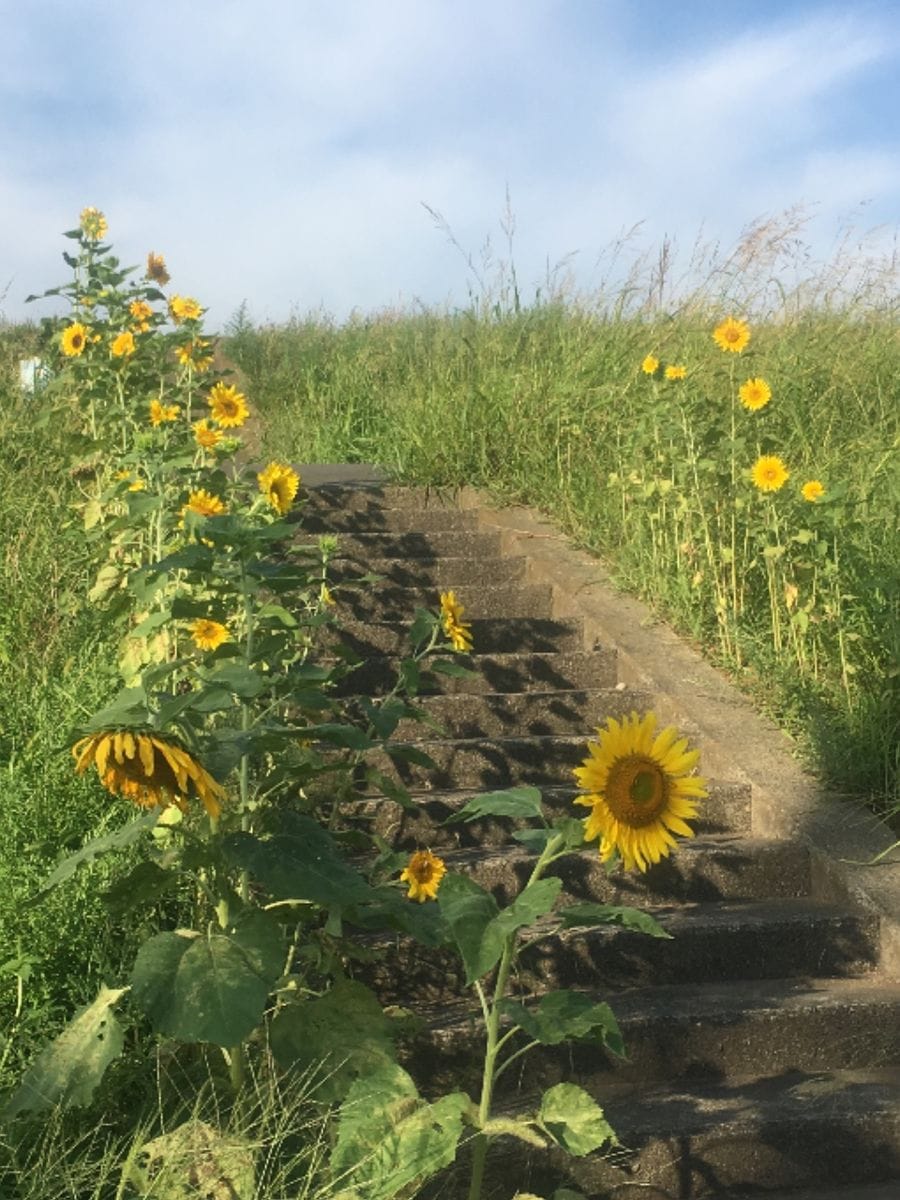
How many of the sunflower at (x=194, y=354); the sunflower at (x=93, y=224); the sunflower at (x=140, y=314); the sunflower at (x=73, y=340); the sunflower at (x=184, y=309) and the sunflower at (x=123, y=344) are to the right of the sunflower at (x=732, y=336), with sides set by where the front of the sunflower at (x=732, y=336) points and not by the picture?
6

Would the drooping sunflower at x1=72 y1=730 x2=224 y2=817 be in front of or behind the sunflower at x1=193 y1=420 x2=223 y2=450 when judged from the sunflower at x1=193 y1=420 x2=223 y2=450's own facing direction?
in front

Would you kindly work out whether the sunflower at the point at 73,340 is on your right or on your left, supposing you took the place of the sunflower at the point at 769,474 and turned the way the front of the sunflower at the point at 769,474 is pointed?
on your right

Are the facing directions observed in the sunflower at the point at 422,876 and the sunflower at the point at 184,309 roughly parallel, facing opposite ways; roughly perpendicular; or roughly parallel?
roughly parallel

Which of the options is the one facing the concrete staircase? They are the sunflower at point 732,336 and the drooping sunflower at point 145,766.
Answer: the sunflower

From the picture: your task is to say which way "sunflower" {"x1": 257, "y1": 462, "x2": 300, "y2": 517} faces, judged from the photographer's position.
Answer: facing the viewer

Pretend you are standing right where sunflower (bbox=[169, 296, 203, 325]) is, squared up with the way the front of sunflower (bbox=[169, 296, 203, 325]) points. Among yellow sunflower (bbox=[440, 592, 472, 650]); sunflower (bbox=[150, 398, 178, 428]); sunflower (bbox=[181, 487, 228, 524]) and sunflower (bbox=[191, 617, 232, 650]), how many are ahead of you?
4

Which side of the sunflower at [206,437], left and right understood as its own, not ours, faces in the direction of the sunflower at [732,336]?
left

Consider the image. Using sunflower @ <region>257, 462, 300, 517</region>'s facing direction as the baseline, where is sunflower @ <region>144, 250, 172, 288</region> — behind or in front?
behind

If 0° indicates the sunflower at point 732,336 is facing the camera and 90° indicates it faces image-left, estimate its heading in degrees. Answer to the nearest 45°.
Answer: approximately 0°
